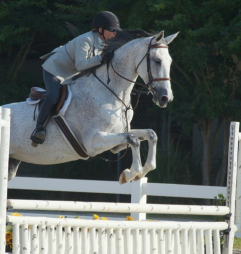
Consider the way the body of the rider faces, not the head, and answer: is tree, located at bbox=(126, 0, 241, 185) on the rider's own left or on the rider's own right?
on the rider's own left

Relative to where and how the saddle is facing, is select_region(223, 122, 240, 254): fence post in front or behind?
in front

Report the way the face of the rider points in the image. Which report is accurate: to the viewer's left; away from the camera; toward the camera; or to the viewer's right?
to the viewer's right

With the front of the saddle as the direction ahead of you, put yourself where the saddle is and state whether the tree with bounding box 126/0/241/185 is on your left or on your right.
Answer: on your left

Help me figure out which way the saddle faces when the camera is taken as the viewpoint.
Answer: facing to the right of the viewer

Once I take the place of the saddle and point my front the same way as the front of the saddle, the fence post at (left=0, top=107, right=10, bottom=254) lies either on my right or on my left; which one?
on my right

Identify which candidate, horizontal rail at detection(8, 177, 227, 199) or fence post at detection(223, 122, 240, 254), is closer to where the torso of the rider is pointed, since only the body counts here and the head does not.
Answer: the fence post

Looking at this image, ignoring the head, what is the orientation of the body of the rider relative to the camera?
to the viewer's right
